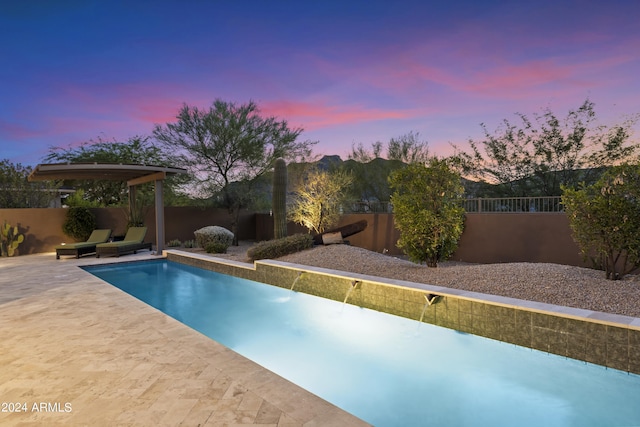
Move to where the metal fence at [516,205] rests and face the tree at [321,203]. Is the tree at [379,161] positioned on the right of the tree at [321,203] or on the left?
right

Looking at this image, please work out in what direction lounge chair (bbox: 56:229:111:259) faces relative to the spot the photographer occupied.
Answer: facing the viewer and to the left of the viewer

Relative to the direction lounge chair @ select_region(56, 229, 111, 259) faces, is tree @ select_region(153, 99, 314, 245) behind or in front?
behind

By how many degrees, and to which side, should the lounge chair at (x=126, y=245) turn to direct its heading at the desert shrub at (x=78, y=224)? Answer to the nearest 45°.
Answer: approximately 90° to its right

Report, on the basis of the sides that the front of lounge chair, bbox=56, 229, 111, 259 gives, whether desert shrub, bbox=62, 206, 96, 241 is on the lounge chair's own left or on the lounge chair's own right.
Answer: on the lounge chair's own right

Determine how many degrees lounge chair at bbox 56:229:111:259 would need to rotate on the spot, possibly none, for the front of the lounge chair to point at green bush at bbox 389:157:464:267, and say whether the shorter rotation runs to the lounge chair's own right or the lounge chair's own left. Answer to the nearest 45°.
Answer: approximately 90° to the lounge chair's own left

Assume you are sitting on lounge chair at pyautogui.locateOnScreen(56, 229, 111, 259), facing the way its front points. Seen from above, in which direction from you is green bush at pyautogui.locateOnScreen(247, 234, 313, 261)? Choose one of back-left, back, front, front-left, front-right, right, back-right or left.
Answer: left

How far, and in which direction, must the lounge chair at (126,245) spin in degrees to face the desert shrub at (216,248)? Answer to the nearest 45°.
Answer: approximately 135° to its left

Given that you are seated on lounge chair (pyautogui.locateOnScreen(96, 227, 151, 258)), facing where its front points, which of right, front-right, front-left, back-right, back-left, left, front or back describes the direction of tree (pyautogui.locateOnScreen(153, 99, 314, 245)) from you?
back

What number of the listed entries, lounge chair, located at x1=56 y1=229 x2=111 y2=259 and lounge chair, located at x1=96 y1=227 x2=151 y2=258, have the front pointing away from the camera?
0

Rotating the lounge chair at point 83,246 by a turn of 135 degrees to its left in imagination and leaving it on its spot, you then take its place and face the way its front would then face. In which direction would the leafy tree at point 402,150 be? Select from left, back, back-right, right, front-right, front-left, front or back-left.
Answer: front

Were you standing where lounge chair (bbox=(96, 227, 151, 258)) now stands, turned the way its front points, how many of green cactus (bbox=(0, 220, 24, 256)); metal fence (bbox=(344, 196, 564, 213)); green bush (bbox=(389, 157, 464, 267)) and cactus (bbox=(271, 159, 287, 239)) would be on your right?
1
